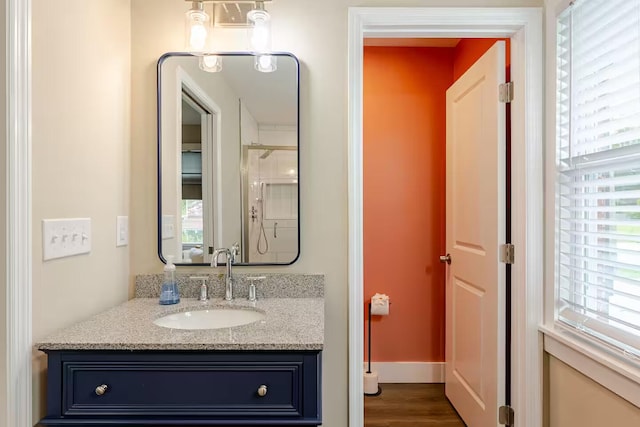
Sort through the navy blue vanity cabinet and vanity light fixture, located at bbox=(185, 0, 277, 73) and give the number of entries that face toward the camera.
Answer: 2

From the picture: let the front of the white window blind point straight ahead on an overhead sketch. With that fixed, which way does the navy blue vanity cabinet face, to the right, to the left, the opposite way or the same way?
to the left

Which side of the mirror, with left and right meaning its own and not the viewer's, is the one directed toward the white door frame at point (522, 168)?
left

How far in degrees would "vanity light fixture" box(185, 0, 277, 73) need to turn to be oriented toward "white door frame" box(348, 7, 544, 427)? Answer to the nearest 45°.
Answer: approximately 90° to its left

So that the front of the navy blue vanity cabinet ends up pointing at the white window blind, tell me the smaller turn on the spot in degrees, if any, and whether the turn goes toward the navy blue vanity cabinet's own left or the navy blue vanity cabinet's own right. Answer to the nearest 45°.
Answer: approximately 90° to the navy blue vanity cabinet's own left

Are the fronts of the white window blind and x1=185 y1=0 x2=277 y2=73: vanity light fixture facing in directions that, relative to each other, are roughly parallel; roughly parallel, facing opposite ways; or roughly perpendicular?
roughly perpendicular

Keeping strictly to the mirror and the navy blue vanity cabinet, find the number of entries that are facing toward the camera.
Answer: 2

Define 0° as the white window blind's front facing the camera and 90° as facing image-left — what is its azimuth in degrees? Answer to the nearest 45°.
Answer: approximately 45°

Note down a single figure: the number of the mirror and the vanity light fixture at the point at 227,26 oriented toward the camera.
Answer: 2
